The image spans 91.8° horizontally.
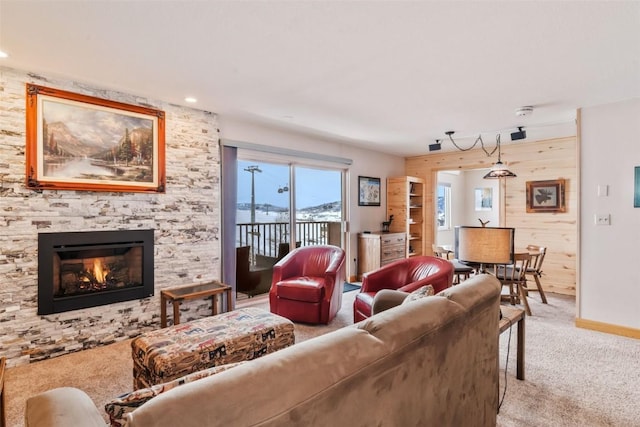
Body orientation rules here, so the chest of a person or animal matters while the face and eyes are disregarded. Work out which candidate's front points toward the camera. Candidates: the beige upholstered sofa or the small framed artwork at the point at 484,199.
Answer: the small framed artwork

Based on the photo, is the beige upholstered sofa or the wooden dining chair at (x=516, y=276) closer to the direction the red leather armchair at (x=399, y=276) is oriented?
the beige upholstered sofa

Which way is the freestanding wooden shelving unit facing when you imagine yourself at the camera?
facing the viewer and to the right of the viewer

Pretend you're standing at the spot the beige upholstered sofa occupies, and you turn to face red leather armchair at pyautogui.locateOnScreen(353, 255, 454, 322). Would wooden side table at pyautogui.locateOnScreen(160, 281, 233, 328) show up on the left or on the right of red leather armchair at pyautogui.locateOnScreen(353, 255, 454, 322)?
left

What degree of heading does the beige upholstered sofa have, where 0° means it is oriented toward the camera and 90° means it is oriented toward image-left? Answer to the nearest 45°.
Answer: approximately 135°

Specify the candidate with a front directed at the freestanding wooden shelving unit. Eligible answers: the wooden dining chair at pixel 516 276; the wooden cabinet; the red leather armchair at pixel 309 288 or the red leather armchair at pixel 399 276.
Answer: the wooden dining chair

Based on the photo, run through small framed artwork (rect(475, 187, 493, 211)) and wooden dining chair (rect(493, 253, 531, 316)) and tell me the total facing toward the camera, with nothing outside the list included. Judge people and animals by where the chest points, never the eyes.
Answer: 1

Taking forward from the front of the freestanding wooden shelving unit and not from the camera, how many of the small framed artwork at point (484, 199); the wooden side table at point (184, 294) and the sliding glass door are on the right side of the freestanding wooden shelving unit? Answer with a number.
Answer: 2

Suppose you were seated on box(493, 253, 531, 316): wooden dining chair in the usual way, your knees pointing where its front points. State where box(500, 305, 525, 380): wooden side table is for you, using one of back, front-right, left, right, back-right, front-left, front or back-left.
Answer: back-left

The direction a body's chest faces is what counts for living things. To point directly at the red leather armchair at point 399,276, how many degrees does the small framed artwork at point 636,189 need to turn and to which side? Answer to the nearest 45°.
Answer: approximately 45° to its right

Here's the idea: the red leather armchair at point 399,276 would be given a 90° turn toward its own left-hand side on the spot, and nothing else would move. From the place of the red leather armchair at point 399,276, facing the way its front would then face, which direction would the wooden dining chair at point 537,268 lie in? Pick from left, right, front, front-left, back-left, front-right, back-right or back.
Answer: left

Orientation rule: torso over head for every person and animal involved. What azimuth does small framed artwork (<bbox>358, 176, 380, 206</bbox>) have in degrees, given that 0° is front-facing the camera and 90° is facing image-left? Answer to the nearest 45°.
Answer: approximately 315°

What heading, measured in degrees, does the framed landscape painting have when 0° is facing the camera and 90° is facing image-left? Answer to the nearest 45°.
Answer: approximately 315°

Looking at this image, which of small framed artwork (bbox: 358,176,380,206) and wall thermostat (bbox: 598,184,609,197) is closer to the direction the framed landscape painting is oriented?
the wall thermostat

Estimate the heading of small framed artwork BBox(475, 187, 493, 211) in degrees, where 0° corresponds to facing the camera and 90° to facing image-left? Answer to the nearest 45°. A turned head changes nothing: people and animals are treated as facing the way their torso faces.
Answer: approximately 0°

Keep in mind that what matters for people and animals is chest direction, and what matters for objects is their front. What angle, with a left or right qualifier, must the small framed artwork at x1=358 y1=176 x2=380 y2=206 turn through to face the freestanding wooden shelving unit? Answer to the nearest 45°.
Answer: approximately 90° to its left

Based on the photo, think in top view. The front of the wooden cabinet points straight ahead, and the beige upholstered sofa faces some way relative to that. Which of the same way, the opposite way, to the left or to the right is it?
the opposite way

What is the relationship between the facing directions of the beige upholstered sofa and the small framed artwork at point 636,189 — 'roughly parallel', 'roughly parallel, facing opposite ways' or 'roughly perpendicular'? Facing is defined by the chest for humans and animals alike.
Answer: roughly perpendicular

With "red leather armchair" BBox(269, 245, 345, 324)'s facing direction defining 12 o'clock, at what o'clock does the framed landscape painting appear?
The framed landscape painting is roughly at 1 o'clock from the red leather armchair.
